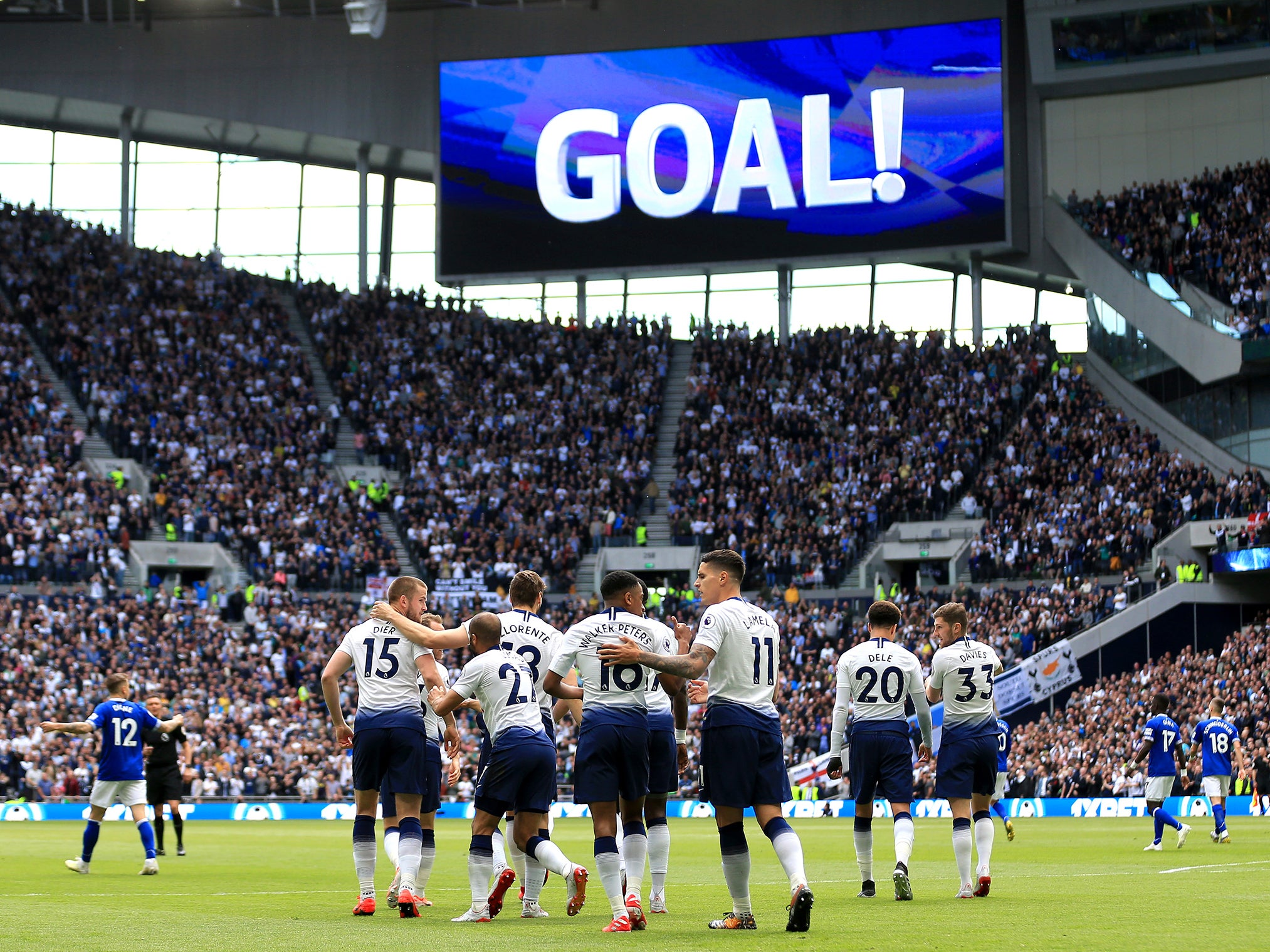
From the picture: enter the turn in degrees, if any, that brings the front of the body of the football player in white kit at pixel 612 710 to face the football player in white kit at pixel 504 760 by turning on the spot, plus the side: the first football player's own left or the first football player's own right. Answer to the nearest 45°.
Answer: approximately 45° to the first football player's own left

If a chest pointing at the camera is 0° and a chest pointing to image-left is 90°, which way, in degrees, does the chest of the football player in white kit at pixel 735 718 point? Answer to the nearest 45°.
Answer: approximately 135°

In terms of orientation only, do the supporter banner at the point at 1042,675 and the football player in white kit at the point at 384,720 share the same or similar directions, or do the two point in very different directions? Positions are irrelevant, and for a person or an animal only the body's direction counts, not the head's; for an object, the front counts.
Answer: very different directions

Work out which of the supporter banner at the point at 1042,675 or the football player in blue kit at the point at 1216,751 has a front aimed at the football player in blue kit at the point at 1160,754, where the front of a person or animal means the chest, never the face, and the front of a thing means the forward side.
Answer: the supporter banner

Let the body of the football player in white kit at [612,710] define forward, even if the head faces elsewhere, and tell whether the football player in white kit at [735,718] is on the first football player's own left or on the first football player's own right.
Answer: on the first football player's own right

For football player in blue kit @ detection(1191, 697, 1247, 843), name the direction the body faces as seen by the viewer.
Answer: away from the camera

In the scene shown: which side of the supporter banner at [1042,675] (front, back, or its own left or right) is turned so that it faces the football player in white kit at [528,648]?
front

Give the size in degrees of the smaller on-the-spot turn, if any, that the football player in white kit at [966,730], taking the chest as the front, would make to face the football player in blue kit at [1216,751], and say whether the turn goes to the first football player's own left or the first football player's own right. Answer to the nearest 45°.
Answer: approximately 45° to the first football player's own right

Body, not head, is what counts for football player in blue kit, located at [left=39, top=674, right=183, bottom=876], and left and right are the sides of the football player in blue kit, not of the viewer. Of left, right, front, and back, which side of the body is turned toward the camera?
back

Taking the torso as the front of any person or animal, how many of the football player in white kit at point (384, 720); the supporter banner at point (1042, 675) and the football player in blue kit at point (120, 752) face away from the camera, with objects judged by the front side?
2

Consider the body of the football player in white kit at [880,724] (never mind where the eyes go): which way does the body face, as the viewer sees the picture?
away from the camera
